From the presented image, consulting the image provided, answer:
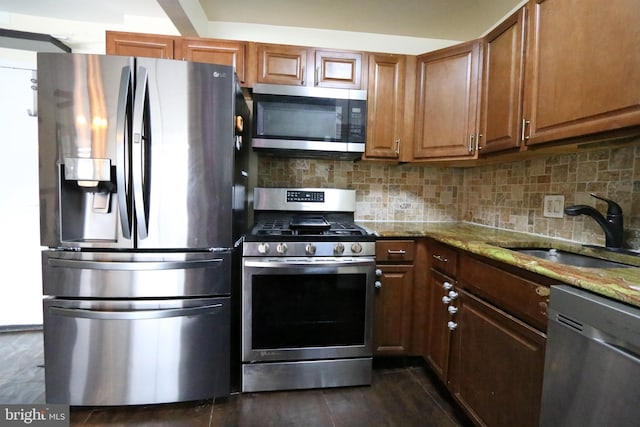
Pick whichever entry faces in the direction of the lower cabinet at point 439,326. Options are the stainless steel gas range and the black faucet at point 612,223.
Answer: the black faucet

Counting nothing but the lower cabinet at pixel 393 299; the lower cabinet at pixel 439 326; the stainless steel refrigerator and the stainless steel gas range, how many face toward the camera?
3

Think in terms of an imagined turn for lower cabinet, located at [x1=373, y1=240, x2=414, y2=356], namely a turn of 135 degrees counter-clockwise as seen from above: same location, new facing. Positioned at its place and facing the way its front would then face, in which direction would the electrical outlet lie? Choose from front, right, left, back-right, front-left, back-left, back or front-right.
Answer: front-right

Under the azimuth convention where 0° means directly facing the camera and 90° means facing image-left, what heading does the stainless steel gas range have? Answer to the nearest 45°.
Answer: approximately 0°

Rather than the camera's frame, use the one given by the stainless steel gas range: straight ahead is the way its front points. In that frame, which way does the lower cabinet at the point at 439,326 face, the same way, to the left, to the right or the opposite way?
to the right

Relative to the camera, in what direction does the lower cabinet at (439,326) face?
facing to the left of the viewer

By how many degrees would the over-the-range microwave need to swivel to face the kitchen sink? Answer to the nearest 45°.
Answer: approximately 45° to its left

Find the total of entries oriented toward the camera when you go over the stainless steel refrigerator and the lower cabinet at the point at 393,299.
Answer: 2
